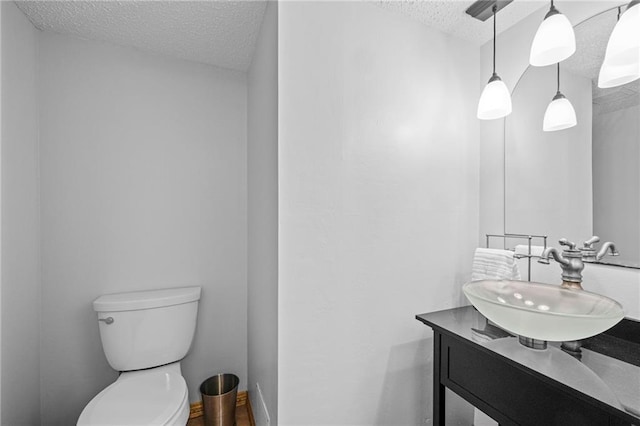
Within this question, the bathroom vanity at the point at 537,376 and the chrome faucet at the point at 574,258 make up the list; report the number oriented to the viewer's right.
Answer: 0

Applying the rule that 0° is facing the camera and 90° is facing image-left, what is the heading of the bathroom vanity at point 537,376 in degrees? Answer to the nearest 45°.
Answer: approximately 45°

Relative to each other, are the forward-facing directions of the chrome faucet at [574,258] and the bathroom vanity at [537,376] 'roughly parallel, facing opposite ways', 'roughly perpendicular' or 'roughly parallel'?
roughly parallel

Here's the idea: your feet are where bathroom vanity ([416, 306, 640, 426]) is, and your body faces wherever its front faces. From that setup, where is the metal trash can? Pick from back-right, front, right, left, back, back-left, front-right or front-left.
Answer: front-right

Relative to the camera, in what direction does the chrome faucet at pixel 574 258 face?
facing the viewer and to the left of the viewer
